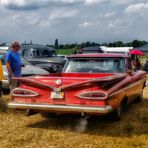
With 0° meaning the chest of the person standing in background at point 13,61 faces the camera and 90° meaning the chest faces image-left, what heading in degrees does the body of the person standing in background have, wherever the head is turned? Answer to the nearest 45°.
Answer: approximately 315°

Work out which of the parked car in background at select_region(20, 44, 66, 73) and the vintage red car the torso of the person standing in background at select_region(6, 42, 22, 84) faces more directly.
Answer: the vintage red car

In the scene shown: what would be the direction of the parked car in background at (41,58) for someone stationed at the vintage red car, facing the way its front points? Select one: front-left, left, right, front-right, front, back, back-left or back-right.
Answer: front-left

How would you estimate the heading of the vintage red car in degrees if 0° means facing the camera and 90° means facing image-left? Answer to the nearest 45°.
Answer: approximately 225°

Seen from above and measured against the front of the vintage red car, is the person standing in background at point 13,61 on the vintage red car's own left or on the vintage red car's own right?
on the vintage red car's own left

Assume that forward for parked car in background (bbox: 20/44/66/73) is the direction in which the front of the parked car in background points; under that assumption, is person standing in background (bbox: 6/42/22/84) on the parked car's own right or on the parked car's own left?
on the parked car's own right

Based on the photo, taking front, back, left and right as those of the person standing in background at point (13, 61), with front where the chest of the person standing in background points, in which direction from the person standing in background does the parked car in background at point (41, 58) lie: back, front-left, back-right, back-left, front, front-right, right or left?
back-left
